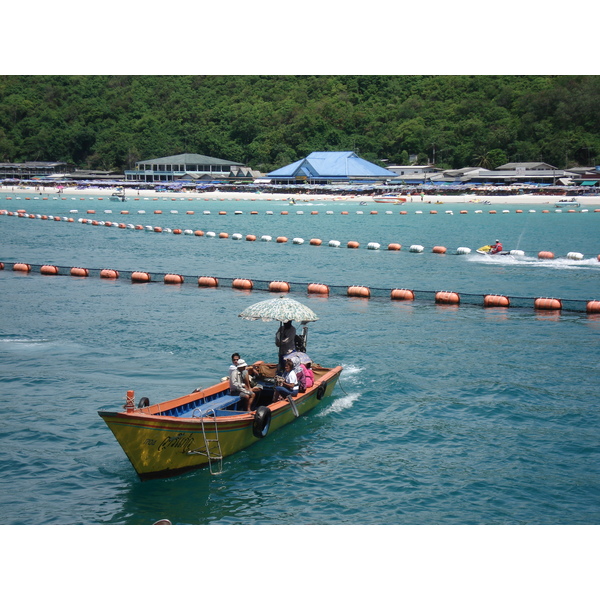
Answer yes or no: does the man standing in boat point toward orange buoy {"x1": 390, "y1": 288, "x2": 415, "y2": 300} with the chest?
no

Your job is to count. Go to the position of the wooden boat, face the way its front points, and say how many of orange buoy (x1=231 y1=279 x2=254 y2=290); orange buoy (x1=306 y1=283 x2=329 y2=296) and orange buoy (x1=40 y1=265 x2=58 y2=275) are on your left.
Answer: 0

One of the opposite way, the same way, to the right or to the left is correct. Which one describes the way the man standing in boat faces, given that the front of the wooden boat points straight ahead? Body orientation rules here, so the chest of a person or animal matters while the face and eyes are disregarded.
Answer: the same way

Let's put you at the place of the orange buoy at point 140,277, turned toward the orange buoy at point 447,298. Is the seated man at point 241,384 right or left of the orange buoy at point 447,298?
right

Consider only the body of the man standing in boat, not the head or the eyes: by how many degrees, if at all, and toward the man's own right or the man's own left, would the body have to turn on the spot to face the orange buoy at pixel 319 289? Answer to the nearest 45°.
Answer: approximately 135° to the man's own right

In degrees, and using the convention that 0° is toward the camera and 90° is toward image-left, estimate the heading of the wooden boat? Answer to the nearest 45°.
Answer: approximately 45°

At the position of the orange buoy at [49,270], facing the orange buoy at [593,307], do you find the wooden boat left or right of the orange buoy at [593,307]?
right

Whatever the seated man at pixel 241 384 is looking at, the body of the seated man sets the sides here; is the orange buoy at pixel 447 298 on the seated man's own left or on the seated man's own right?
on the seated man's own left

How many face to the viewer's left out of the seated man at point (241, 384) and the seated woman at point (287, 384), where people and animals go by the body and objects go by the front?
1
